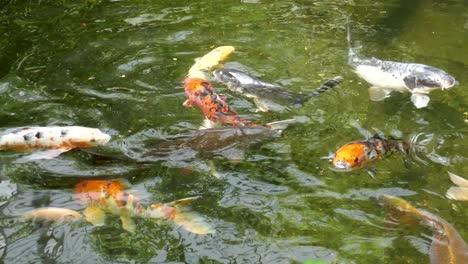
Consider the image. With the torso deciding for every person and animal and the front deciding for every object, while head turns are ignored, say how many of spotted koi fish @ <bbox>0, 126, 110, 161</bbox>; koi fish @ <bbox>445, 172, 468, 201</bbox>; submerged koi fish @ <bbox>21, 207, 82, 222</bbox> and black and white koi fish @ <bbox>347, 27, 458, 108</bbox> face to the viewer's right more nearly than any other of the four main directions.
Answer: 4

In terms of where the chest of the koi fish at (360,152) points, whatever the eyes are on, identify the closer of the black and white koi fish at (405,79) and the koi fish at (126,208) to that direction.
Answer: the koi fish

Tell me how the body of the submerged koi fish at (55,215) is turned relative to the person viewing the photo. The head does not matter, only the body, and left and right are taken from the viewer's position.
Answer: facing to the right of the viewer

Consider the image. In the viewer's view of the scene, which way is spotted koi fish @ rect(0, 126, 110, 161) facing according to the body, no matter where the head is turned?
to the viewer's right

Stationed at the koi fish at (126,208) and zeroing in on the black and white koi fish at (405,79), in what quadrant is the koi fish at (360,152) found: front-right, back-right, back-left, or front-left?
front-right

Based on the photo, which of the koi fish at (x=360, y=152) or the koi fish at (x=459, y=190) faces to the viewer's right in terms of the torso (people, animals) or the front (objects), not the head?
the koi fish at (x=459, y=190)

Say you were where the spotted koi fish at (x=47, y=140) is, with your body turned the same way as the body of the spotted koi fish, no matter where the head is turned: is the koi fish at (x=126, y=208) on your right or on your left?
on your right

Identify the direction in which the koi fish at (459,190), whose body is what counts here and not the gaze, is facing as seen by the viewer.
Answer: to the viewer's right

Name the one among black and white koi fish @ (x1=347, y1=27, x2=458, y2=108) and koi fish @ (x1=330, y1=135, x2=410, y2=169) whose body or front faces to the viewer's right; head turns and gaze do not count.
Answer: the black and white koi fish

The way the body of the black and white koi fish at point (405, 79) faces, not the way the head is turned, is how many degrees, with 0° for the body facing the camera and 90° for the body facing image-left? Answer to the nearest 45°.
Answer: approximately 270°

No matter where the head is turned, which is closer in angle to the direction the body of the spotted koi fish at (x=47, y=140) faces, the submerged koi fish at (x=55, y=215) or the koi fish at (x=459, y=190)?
the koi fish

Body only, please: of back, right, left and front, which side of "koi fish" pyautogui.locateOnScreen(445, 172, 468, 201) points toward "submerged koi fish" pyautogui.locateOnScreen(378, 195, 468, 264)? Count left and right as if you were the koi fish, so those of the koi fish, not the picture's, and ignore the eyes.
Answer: right

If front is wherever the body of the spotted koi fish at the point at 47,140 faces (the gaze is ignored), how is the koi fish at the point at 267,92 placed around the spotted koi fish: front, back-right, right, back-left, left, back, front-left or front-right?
front

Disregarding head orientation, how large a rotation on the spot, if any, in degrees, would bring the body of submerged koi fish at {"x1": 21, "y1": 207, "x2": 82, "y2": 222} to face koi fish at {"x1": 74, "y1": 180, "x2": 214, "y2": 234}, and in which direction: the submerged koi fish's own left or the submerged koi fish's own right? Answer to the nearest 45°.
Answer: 0° — it already faces it

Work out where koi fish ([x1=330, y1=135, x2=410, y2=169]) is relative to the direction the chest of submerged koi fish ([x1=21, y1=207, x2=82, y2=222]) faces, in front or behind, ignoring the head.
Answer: in front
